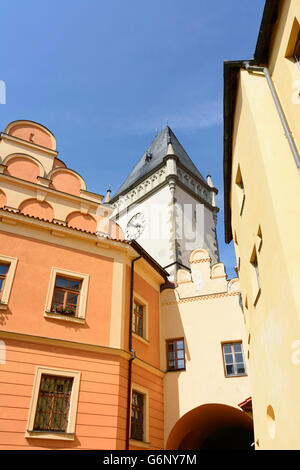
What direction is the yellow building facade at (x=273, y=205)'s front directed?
to the viewer's left

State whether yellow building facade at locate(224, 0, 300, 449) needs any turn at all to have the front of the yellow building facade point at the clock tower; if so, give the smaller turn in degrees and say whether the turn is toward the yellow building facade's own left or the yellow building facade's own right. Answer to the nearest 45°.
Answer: approximately 90° to the yellow building facade's own right

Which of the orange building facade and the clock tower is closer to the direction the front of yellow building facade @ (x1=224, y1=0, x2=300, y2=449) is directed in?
the orange building facade

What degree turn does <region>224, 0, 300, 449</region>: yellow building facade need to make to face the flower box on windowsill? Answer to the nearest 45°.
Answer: approximately 45° to its right

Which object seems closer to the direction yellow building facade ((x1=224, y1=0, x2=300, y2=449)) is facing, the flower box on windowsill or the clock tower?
the flower box on windowsill

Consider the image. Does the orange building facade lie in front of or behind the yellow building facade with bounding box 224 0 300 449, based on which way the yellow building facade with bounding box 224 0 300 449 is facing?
in front
